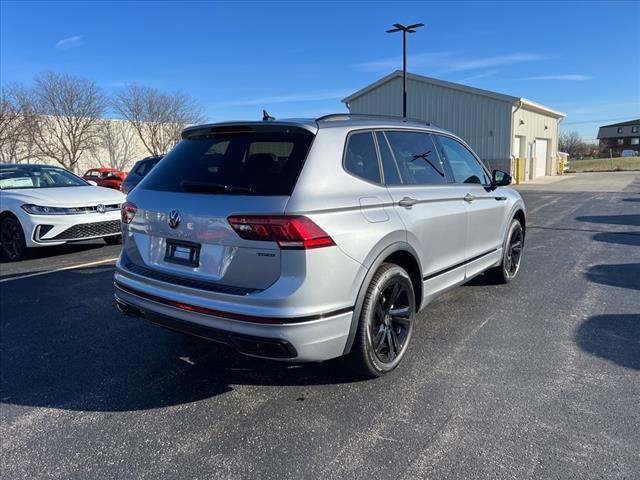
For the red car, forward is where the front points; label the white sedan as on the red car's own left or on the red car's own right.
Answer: on the red car's own right

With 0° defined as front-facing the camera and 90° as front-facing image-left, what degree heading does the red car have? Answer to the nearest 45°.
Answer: approximately 315°

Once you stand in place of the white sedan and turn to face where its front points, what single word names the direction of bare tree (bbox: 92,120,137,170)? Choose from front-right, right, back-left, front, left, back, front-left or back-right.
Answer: back-left

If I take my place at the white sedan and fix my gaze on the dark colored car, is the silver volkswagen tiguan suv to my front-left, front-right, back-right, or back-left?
back-right

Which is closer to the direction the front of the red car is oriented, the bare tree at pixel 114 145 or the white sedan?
the white sedan

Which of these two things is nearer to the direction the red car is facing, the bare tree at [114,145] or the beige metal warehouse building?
the beige metal warehouse building

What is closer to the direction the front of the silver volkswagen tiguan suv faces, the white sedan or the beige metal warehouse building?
the beige metal warehouse building

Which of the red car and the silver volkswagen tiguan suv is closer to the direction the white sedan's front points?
the silver volkswagen tiguan suv

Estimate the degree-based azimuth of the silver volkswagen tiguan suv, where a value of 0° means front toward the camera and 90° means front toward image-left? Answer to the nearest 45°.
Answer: approximately 225°

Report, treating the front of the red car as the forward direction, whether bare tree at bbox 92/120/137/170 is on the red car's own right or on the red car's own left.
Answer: on the red car's own left

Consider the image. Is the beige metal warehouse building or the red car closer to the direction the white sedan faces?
the beige metal warehouse building

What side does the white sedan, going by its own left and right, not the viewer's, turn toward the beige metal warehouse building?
left
